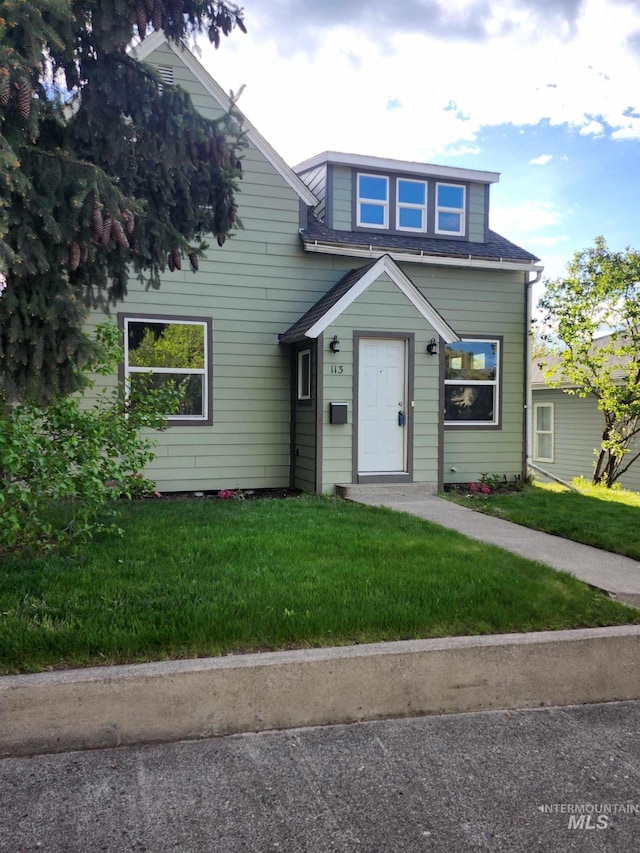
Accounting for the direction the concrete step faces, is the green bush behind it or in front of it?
in front

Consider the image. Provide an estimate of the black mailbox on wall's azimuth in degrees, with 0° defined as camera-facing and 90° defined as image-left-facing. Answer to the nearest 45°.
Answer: approximately 0°

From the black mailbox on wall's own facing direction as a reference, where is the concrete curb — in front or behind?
in front

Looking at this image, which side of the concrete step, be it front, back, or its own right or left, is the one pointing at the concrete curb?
front

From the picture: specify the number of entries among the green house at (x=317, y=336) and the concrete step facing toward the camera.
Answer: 2

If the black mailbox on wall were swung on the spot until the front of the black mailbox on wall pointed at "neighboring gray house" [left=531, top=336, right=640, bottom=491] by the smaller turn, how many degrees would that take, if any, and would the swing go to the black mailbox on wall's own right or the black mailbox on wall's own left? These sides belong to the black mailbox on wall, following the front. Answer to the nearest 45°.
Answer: approximately 135° to the black mailbox on wall's own left

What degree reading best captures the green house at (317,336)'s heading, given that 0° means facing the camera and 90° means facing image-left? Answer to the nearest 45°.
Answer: approximately 0°

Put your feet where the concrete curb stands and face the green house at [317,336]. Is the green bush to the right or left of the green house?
left

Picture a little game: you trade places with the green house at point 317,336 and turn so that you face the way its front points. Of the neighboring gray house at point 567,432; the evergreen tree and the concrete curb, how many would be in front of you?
2
